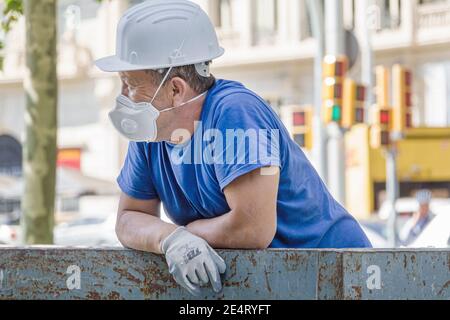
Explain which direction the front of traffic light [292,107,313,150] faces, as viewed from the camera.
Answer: facing the viewer and to the left of the viewer

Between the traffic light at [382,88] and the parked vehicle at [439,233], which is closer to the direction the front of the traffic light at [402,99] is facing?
the parked vehicle

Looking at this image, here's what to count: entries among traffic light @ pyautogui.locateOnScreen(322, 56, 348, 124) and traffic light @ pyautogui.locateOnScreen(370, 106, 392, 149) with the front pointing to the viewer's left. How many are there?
0

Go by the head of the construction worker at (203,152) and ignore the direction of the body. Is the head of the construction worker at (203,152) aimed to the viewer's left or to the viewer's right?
to the viewer's left

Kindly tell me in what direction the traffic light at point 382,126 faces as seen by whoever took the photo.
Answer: facing the viewer and to the right of the viewer

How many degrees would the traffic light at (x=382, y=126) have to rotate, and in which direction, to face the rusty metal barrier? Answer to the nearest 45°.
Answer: approximately 45° to its right

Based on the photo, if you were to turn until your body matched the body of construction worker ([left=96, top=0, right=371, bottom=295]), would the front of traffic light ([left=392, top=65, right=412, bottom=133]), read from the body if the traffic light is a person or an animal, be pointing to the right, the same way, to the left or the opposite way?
to the left

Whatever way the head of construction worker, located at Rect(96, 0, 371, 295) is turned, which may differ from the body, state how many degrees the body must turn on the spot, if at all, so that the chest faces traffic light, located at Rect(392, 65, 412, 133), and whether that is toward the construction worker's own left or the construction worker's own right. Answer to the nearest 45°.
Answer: approximately 135° to the construction worker's own right

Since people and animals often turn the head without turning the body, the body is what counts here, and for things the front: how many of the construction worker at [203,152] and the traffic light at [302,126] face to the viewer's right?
0

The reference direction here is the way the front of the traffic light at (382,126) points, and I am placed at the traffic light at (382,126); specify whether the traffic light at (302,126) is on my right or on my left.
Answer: on my right
